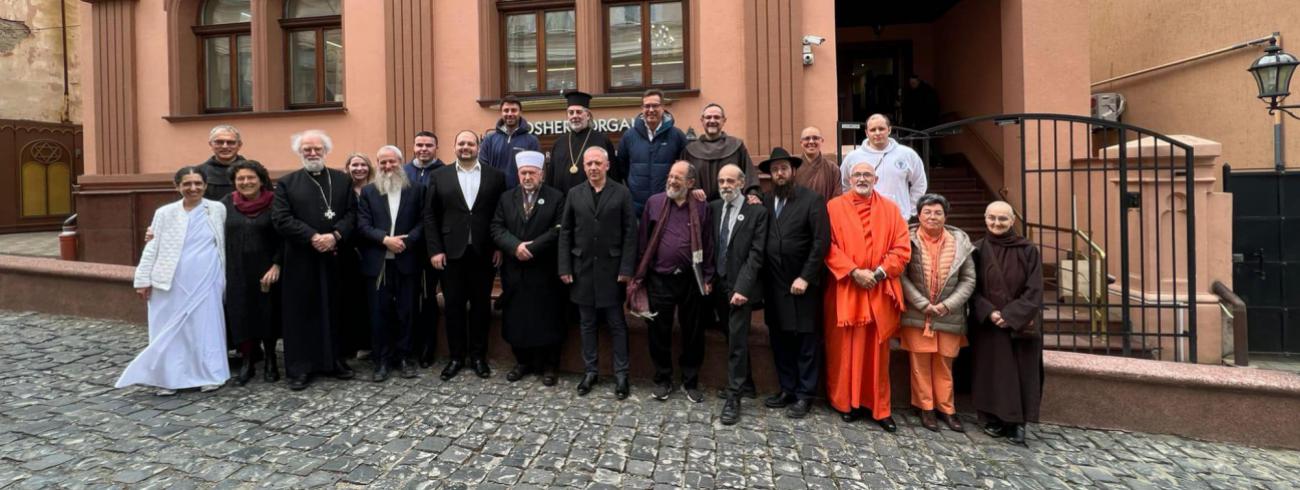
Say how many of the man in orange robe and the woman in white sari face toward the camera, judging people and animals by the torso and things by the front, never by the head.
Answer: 2

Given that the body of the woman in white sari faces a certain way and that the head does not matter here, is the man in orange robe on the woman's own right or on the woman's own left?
on the woman's own left

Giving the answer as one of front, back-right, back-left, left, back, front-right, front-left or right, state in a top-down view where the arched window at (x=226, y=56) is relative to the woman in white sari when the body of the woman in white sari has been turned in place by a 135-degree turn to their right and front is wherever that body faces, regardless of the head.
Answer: front-right

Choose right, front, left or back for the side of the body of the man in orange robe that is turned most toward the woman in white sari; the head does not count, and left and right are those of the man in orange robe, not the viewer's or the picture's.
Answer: right

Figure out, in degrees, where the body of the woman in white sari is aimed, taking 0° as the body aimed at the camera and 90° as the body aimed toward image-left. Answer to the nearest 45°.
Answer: approximately 0°
